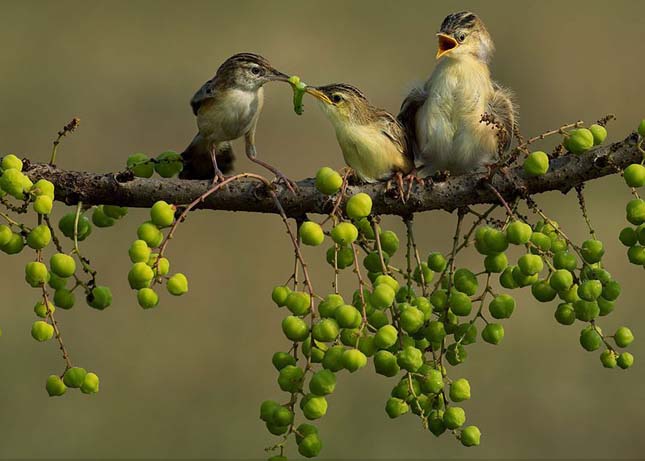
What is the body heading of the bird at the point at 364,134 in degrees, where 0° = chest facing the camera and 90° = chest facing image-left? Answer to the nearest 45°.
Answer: approximately 45°

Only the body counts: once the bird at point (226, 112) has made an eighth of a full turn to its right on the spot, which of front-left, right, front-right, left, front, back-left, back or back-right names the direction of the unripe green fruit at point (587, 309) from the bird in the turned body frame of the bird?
front-left

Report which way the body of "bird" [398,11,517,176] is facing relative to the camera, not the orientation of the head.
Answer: toward the camera

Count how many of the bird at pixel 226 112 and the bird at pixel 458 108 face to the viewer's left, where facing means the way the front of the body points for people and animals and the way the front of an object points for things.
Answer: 0

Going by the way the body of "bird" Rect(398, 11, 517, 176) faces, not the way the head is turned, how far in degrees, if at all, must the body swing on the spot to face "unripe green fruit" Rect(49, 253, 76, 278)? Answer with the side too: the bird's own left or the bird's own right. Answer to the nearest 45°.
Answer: approximately 45° to the bird's own right

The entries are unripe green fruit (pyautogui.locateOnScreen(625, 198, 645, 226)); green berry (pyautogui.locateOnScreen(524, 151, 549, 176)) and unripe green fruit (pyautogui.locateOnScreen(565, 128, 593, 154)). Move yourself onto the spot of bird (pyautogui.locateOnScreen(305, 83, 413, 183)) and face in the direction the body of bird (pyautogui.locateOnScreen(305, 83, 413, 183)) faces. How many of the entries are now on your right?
0

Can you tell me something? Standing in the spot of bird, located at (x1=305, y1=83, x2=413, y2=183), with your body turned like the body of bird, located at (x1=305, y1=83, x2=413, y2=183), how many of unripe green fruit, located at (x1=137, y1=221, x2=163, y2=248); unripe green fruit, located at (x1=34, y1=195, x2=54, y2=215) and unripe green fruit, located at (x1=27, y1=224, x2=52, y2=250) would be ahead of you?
3

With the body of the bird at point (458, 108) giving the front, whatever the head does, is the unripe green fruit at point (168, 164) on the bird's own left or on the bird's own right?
on the bird's own right
